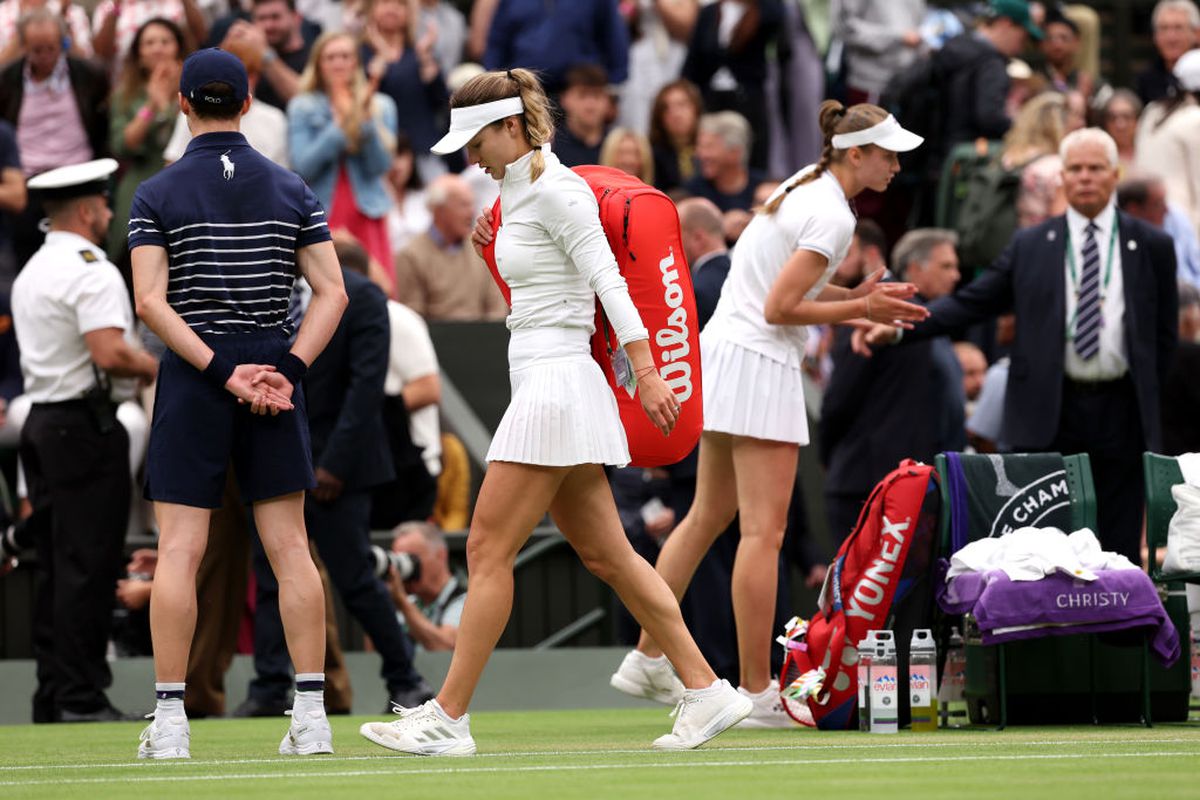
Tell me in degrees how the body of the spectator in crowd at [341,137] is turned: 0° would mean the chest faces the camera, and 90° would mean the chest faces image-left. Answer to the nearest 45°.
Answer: approximately 0°

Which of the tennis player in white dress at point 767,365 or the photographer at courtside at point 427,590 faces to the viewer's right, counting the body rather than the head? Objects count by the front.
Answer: the tennis player in white dress

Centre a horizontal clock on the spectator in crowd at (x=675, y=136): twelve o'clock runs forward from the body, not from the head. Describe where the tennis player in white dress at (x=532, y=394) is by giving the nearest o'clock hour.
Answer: The tennis player in white dress is roughly at 12 o'clock from the spectator in crowd.

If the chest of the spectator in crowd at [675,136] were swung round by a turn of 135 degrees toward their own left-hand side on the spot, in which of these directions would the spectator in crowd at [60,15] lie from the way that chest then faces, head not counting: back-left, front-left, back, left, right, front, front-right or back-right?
back-left

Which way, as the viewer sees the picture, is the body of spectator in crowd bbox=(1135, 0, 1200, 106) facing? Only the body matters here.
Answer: toward the camera

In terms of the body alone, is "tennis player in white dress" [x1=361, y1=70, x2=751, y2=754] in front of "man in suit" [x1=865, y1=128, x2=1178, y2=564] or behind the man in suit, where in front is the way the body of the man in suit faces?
in front
